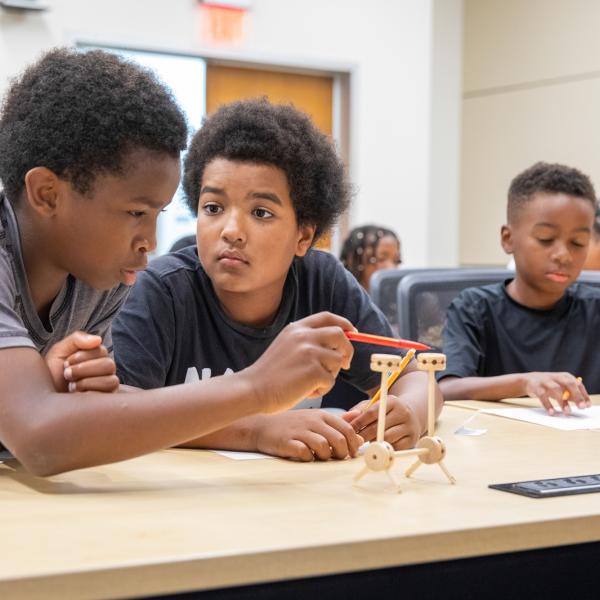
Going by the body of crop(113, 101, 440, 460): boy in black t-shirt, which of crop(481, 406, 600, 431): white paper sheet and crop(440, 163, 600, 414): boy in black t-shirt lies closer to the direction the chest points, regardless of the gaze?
the white paper sheet

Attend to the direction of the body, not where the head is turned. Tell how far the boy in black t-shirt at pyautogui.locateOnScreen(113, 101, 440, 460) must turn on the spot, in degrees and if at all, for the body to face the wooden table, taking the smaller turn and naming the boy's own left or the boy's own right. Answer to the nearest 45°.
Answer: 0° — they already face it

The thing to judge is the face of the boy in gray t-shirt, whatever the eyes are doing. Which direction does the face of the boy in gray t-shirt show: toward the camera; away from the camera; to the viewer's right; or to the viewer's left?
to the viewer's right

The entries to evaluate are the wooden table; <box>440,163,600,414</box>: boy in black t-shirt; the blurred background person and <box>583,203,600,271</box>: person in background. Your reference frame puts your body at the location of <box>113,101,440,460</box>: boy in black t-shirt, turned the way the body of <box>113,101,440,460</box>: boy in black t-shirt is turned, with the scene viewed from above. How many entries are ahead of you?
1

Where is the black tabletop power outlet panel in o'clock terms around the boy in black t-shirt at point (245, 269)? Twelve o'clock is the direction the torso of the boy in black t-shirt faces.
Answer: The black tabletop power outlet panel is roughly at 11 o'clock from the boy in black t-shirt.

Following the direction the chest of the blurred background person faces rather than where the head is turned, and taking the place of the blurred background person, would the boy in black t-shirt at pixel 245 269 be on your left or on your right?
on your right

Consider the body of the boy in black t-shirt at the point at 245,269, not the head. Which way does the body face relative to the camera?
toward the camera
